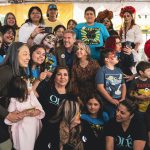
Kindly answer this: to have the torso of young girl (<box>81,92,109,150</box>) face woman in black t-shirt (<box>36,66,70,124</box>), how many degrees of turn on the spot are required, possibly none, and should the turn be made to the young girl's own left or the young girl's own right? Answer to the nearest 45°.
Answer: approximately 90° to the young girl's own right

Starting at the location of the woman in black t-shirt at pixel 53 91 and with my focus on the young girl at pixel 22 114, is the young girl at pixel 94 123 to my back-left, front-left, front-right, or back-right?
back-left

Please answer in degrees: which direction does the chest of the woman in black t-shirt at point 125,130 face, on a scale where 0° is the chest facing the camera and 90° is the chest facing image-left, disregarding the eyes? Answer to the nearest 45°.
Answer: approximately 0°

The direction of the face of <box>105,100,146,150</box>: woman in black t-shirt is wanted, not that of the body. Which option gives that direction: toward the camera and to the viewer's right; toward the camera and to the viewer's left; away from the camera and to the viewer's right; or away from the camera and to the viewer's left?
toward the camera and to the viewer's left

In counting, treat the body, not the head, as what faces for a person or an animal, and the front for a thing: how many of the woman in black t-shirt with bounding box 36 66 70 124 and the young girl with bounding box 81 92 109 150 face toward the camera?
2

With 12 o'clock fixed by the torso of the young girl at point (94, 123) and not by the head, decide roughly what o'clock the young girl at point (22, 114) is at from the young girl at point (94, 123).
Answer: the young girl at point (22, 114) is roughly at 2 o'clock from the young girl at point (94, 123).

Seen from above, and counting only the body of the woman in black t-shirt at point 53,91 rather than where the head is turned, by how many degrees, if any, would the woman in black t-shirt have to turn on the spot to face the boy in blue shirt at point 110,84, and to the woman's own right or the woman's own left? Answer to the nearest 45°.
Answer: approximately 90° to the woman's own left

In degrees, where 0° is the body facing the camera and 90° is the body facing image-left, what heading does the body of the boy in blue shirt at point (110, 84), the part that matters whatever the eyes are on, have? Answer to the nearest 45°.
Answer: approximately 315°

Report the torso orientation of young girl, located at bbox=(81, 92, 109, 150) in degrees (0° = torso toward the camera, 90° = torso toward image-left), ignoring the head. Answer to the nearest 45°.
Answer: approximately 0°
